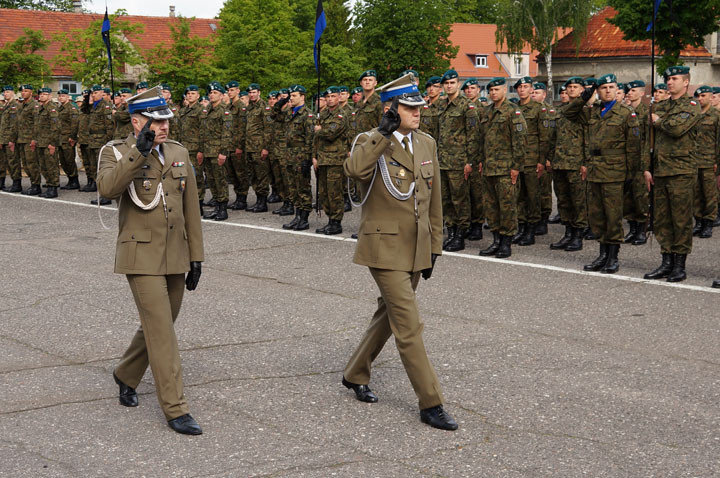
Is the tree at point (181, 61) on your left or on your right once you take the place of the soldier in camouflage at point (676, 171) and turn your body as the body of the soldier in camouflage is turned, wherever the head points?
on your right

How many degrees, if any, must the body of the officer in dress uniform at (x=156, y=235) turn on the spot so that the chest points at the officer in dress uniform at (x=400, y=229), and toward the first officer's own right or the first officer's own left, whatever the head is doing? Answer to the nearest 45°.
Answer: approximately 45° to the first officer's own left

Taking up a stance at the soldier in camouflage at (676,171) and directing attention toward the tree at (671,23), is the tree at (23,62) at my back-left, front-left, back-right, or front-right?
front-left

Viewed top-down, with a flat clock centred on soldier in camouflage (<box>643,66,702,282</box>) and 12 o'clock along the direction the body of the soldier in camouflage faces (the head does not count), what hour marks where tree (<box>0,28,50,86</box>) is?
The tree is roughly at 3 o'clock from the soldier in camouflage.

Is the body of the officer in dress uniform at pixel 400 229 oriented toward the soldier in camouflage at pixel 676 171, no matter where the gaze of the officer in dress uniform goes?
no

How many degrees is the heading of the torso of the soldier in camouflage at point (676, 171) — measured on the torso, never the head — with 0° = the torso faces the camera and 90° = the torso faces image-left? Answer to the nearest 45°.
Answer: approximately 45°

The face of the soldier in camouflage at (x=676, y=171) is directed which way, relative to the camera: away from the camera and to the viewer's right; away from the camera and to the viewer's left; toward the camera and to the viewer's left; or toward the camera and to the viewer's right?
toward the camera and to the viewer's left

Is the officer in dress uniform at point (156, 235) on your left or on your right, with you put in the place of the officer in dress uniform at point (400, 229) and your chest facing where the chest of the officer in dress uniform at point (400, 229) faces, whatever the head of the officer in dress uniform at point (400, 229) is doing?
on your right

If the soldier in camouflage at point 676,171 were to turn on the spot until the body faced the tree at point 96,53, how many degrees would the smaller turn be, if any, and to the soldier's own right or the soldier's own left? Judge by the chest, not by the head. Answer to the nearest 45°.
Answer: approximately 90° to the soldier's own right

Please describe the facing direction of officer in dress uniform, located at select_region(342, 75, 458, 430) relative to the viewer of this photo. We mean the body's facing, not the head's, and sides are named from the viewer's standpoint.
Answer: facing the viewer and to the right of the viewer

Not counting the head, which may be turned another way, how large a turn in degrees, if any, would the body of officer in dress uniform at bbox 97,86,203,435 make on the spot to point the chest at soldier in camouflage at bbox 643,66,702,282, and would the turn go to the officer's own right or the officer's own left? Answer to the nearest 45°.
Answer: approximately 90° to the officer's own left

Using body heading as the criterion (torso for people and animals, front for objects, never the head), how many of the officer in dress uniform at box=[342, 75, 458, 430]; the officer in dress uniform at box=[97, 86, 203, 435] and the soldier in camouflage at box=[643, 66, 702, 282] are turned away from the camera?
0

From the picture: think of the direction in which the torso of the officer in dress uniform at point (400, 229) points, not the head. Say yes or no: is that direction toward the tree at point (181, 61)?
no

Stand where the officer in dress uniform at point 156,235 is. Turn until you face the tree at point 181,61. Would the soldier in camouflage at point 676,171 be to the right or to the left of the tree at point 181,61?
right

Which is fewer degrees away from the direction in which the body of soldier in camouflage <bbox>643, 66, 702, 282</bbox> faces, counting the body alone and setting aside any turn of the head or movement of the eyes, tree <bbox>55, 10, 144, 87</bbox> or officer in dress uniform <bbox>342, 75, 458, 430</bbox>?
the officer in dress uniform
